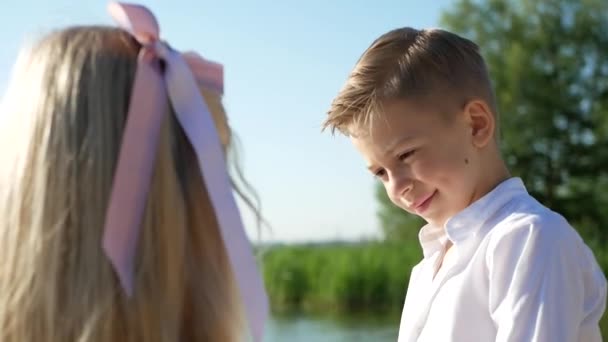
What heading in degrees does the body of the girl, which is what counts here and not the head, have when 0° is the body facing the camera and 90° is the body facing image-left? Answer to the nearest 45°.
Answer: approximately 180°

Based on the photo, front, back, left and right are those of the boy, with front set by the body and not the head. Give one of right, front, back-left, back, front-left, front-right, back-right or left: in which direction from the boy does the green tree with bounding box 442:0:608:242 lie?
back-right

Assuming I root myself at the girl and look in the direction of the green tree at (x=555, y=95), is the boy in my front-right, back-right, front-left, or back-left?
front-right

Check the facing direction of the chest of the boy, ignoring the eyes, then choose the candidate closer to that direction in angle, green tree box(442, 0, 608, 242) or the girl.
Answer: the girl

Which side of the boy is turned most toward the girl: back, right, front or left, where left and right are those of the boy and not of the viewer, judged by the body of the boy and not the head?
front

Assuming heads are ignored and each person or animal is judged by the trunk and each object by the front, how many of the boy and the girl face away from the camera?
1

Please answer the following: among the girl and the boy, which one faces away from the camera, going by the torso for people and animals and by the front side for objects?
the girl

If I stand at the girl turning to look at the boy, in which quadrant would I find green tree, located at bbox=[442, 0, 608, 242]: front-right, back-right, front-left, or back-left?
front-left

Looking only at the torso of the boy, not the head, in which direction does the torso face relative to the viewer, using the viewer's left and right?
facing the viewer and to the left of the viewer

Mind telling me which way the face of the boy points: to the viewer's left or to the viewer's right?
to the viewer's left
